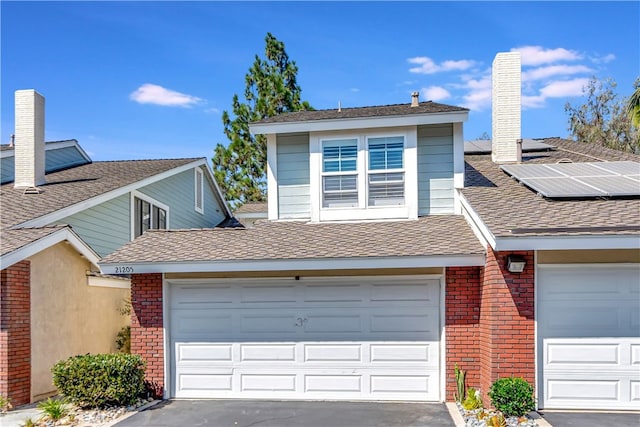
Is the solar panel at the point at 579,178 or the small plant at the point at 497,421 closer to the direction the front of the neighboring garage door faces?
the small plant

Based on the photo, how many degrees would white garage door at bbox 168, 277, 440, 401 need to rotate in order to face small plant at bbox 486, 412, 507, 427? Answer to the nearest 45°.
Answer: approximately 45° to its left

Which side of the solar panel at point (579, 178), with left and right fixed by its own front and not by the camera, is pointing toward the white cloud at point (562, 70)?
back

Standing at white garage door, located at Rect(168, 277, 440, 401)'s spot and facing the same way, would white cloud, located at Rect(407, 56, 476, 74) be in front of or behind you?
behind

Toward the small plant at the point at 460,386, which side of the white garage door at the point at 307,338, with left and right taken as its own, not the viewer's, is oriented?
left

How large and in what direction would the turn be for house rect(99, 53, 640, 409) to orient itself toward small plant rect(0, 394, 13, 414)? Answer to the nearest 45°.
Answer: approximately 90° to its right

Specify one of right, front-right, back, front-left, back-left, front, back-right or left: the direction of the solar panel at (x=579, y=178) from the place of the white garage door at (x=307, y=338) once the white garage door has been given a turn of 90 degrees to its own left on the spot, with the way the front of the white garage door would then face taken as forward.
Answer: front

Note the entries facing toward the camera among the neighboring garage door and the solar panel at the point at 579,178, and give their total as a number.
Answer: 2

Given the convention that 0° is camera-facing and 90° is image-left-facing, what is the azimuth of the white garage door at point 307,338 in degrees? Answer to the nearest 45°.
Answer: approximately 0°

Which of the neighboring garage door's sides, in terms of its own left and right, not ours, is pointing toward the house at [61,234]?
right

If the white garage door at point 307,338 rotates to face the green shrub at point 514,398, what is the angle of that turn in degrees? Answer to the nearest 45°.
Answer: approximately 45° to its left
